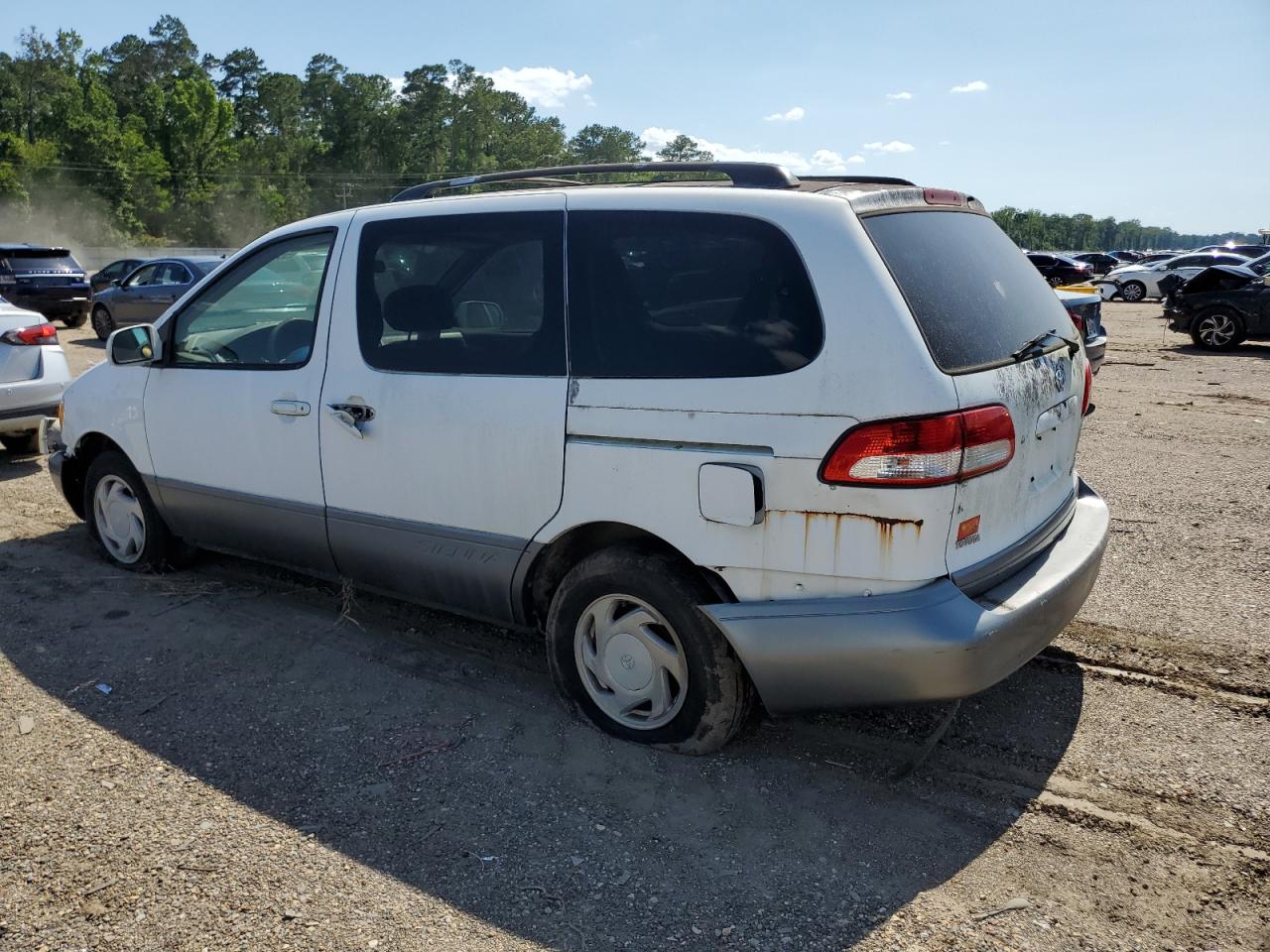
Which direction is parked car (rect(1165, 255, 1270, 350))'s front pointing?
to the viewer's left

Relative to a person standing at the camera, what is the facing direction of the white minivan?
facing away from the viewer and to the left of the viewer

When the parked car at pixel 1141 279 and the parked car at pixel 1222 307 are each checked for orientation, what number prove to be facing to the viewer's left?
2

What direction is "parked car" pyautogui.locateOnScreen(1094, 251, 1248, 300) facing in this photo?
to the viewer's left

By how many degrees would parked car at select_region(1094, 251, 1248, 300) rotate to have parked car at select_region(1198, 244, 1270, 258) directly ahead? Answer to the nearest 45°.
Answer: approximately 90° to its right

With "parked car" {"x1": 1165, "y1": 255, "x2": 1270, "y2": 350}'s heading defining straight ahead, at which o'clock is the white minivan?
The white minivan is roughly at 9 o'clock from the parked car.

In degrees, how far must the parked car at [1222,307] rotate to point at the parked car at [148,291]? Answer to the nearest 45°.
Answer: approximately 45° to its left

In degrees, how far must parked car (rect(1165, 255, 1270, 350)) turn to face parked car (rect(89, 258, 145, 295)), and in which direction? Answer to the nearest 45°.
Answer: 0° — it already faces it

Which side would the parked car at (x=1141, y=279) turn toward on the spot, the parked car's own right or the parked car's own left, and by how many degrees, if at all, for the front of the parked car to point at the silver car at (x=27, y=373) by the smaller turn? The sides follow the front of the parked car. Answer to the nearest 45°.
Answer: approximately 90° to the parked car's own left

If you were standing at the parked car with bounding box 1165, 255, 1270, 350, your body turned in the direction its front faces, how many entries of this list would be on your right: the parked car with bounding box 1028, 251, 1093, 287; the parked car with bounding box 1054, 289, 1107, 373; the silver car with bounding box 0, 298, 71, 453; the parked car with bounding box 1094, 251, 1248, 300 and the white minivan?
2

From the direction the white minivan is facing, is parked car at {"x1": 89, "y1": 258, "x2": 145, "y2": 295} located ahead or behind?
ahead
